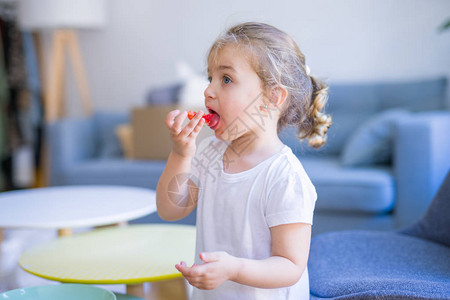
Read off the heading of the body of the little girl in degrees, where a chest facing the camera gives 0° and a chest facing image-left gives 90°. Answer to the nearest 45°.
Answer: approximately 45°

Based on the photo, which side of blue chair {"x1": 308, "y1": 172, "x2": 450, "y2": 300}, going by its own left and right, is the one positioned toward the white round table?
front

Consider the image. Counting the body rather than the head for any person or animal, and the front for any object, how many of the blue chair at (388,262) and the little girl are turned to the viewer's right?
0

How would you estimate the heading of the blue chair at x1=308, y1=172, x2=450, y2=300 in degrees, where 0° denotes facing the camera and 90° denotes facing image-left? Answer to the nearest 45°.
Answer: approximately 90°

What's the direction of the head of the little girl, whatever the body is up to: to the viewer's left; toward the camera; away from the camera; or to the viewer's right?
to the viewer's left

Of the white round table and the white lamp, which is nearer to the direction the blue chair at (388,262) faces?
the white round table

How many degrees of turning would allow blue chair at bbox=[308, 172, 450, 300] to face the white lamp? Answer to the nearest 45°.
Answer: approximately 45° to its right
